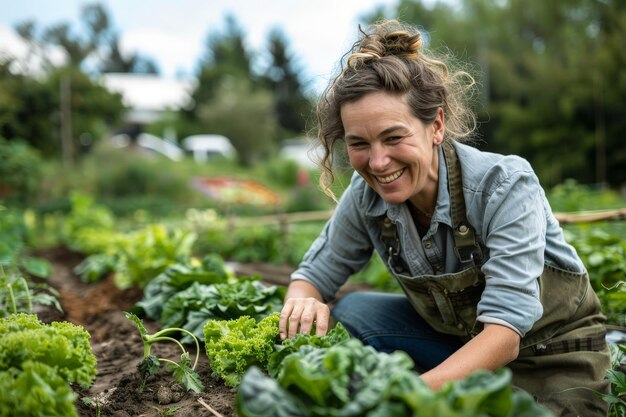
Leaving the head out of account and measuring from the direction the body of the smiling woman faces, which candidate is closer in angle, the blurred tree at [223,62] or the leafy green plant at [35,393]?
the leafy green plant

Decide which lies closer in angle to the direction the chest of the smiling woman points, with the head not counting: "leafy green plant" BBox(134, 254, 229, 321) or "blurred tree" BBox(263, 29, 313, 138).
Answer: the leafy green plant

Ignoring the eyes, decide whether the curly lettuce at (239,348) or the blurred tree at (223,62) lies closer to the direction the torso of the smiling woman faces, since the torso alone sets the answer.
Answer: the curly lettuce

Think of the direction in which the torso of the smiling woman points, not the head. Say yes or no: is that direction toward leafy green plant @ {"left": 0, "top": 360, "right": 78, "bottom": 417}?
yes

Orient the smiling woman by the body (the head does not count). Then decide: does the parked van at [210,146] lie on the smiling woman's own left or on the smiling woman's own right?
on the smiling woman's own right

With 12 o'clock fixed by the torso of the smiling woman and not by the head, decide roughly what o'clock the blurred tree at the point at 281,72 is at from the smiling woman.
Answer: The blurred tree is roughly at 4 o'clock from the smiling woman.

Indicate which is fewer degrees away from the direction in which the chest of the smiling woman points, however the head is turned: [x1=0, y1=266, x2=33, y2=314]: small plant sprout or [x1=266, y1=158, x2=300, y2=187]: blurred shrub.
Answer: the small plant sprout

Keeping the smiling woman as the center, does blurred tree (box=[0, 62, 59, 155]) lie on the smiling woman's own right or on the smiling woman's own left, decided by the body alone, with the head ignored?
on the smiling woman's own right

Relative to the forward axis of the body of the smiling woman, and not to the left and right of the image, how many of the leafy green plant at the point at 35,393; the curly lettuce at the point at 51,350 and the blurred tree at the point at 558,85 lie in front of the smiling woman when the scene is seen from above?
2

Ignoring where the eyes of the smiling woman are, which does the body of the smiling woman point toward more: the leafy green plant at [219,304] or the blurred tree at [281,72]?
the leafy green plant

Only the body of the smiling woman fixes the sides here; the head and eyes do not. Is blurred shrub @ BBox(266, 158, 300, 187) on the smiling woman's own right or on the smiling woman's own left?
on the smiling woman's own right

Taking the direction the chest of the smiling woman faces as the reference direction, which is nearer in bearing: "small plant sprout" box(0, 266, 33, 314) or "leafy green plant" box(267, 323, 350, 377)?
the leafy green plant

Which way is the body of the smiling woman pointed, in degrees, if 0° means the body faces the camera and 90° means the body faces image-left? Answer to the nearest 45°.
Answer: approximately 45°
